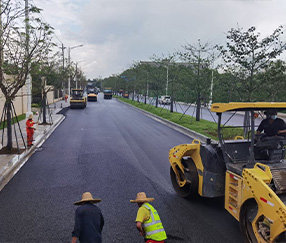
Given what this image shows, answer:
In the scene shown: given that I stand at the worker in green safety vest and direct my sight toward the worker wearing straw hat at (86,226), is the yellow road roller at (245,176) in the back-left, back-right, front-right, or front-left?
back-right

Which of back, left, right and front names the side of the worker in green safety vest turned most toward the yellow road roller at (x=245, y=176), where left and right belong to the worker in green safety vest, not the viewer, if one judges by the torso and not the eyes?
right

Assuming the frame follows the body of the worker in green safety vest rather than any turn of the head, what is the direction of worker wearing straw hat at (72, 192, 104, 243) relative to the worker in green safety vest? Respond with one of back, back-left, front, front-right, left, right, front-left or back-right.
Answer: front-left

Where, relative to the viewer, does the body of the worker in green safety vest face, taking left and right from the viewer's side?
facing away from the viewer and to the left of the viewer

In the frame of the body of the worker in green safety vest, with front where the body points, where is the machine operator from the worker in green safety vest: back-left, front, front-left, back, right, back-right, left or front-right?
right
